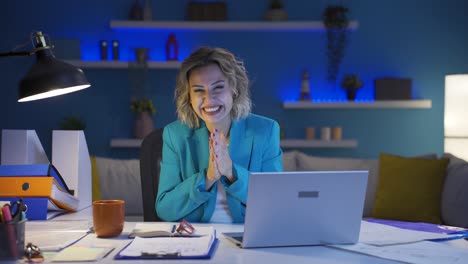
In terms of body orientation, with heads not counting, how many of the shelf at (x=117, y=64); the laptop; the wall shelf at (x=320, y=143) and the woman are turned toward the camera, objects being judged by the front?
3

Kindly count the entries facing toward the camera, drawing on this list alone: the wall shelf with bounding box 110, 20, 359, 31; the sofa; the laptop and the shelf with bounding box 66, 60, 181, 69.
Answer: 3

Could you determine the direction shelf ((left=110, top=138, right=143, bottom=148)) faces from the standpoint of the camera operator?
facing the viewer

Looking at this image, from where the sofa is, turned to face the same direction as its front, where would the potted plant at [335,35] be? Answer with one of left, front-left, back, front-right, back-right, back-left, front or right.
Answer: back

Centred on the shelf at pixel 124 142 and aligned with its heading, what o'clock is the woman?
The woman is roughly at 12 o'clock from the shelf.

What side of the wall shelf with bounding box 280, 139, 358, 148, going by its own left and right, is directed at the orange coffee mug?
front

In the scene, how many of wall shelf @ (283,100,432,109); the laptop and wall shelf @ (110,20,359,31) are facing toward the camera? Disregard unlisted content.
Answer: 2

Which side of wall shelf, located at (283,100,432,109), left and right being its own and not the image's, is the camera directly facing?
front

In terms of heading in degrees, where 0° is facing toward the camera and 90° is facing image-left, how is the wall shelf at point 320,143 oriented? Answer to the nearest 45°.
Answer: approximately 0°

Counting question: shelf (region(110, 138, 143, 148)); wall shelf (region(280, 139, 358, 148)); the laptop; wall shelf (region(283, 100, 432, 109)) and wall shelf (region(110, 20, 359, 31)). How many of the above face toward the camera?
4
